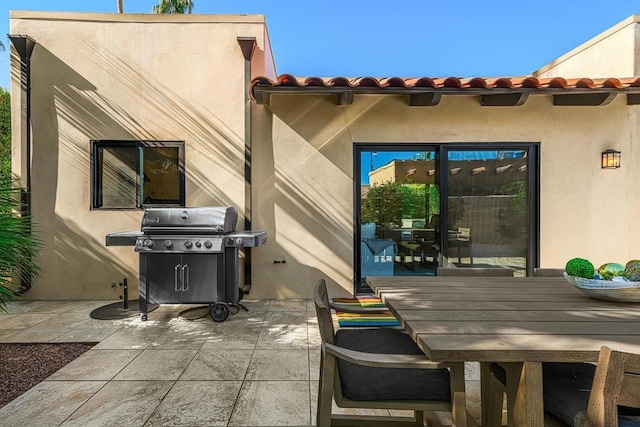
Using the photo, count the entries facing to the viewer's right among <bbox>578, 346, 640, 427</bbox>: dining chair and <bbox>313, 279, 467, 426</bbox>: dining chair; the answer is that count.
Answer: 1

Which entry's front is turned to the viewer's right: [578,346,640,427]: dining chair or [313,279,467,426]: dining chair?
[313,279,467,426]: dining chair

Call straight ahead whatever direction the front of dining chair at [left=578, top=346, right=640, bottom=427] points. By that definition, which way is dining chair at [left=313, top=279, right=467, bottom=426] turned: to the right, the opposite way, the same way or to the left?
to the right

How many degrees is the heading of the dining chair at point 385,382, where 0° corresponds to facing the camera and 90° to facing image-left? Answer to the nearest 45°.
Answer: approximately 270°

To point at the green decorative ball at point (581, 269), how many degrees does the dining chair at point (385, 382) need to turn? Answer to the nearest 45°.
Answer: approximately 45° to its left

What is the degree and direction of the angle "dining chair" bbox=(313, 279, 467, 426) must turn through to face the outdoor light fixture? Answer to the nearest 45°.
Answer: approximately 45° to its left

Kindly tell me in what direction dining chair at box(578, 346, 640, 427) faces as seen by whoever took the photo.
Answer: facing away from the viewer and to the left of the viewer
